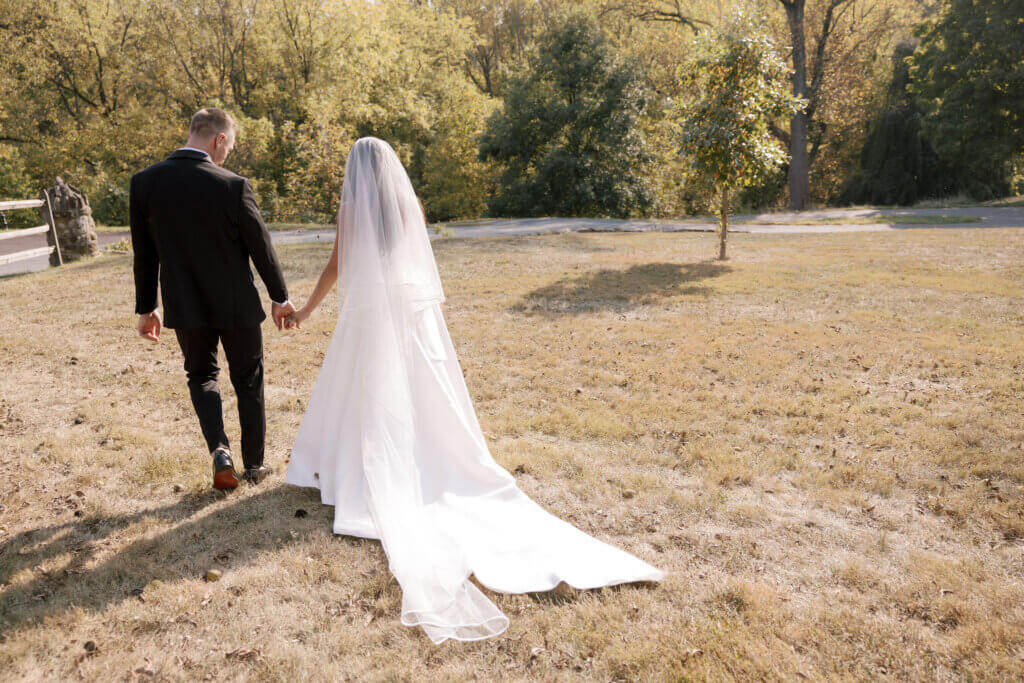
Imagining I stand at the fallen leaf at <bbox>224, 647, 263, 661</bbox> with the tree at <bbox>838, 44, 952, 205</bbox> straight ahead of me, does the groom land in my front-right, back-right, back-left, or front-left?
front-left

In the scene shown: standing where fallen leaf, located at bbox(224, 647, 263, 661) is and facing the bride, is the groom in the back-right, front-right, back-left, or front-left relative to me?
front-left

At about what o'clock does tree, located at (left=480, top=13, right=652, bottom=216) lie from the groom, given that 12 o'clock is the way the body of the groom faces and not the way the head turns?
The tree is roughly at 1 o'clock from the groom.

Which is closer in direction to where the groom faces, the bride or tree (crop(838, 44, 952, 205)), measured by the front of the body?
the tree

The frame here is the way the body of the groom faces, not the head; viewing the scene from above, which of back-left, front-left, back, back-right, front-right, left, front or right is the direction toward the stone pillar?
front

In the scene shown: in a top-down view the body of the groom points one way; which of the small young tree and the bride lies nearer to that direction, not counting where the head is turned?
the small young tree

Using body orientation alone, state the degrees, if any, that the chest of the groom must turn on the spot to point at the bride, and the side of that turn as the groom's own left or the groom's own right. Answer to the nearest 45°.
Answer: approximately 135° to the groom's own right

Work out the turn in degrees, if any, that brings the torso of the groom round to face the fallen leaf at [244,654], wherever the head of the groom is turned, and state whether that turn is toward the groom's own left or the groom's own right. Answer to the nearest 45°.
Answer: approximately 180°

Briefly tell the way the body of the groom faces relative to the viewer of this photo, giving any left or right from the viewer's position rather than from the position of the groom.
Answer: facing away from the viewer

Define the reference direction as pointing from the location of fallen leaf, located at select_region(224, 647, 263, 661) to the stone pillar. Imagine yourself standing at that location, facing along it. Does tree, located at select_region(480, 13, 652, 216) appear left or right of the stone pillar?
right

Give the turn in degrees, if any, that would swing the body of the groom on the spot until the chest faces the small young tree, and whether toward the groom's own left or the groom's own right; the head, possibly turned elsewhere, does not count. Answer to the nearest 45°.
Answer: approximately 45° to the groom's own right
